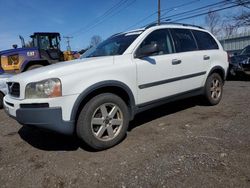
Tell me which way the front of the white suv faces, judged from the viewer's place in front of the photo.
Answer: facing the viewer and to the left of the viewer

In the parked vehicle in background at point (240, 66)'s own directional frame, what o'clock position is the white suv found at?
The white suv is roughly at 11 o'clock from the parked vehicle in background.

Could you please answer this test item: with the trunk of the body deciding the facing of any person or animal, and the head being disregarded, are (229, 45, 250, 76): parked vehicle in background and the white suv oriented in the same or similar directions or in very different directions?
same or similar directions

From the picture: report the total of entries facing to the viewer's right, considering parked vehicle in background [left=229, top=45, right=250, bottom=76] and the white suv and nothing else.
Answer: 0

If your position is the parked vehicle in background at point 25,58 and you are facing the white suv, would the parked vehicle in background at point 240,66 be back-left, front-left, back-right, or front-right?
front-left

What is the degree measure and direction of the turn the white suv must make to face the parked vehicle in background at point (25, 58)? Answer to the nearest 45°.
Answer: approximately 90° to its right

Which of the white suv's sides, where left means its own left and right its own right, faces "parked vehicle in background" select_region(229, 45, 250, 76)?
back

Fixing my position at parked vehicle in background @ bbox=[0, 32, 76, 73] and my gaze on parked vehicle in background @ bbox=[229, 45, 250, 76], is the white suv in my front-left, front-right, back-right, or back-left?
front-right

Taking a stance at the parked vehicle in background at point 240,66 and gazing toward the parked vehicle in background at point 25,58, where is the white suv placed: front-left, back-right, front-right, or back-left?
front-left
